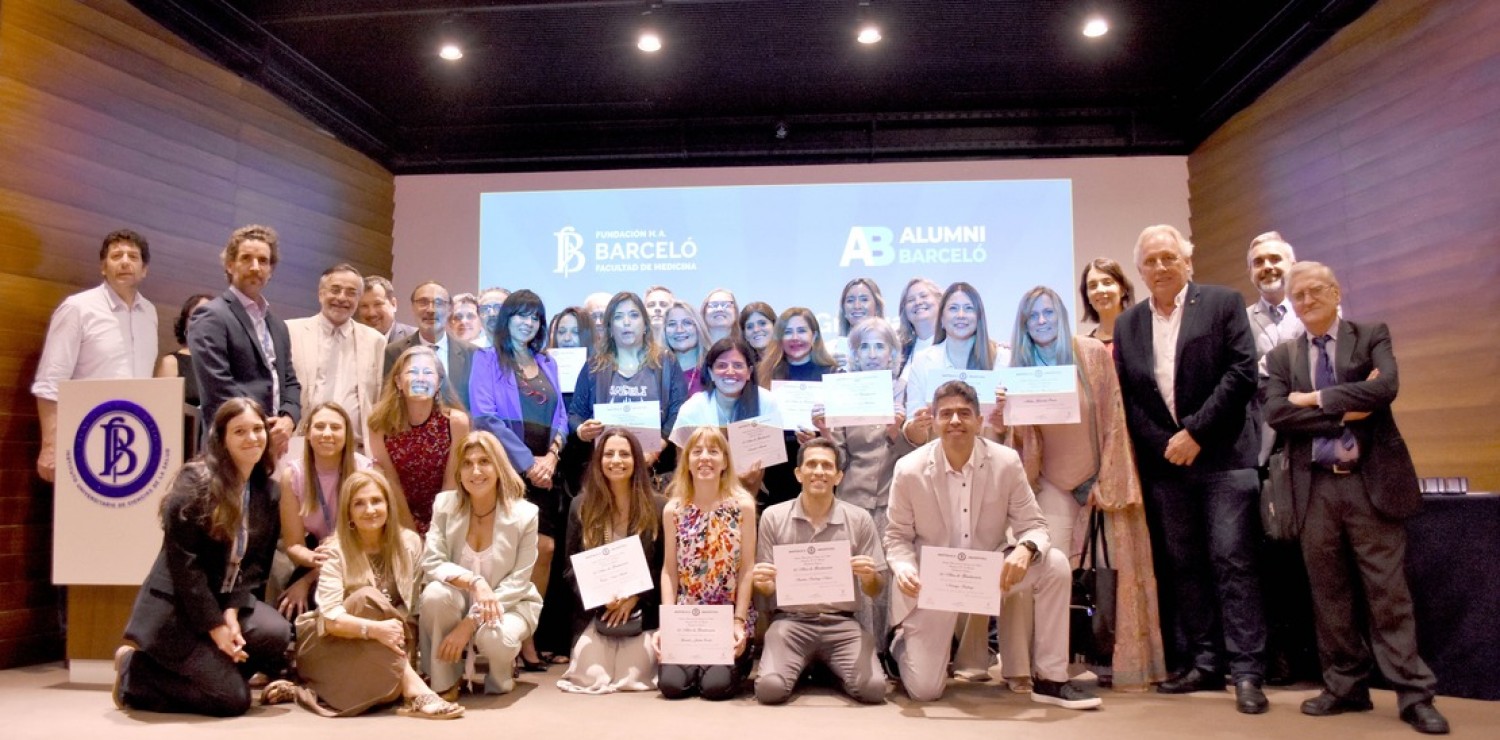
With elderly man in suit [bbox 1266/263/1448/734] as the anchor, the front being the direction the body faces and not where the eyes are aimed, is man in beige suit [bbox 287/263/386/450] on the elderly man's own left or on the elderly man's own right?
on the elderly man's own right

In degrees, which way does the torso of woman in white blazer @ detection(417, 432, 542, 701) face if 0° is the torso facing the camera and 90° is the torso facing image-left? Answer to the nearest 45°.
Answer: approximately 0°

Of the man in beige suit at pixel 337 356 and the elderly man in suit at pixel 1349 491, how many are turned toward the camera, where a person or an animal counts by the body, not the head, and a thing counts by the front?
2

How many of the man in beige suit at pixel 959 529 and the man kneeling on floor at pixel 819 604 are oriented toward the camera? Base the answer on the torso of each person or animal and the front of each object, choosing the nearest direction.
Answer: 2

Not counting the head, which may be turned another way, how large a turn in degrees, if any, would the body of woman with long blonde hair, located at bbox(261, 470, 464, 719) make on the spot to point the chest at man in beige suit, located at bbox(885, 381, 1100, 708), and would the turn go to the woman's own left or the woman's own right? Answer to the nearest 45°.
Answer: approximately 45° to the woman's own left
